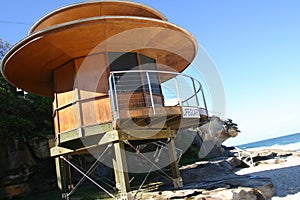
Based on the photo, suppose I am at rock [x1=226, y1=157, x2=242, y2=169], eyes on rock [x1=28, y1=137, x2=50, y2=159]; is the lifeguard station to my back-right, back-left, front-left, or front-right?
front-left

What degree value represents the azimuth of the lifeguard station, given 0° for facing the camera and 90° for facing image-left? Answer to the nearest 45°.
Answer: approximately 315°

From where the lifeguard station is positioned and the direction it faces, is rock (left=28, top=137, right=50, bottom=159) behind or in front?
behind

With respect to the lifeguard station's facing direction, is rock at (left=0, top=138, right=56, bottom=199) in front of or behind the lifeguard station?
behind
